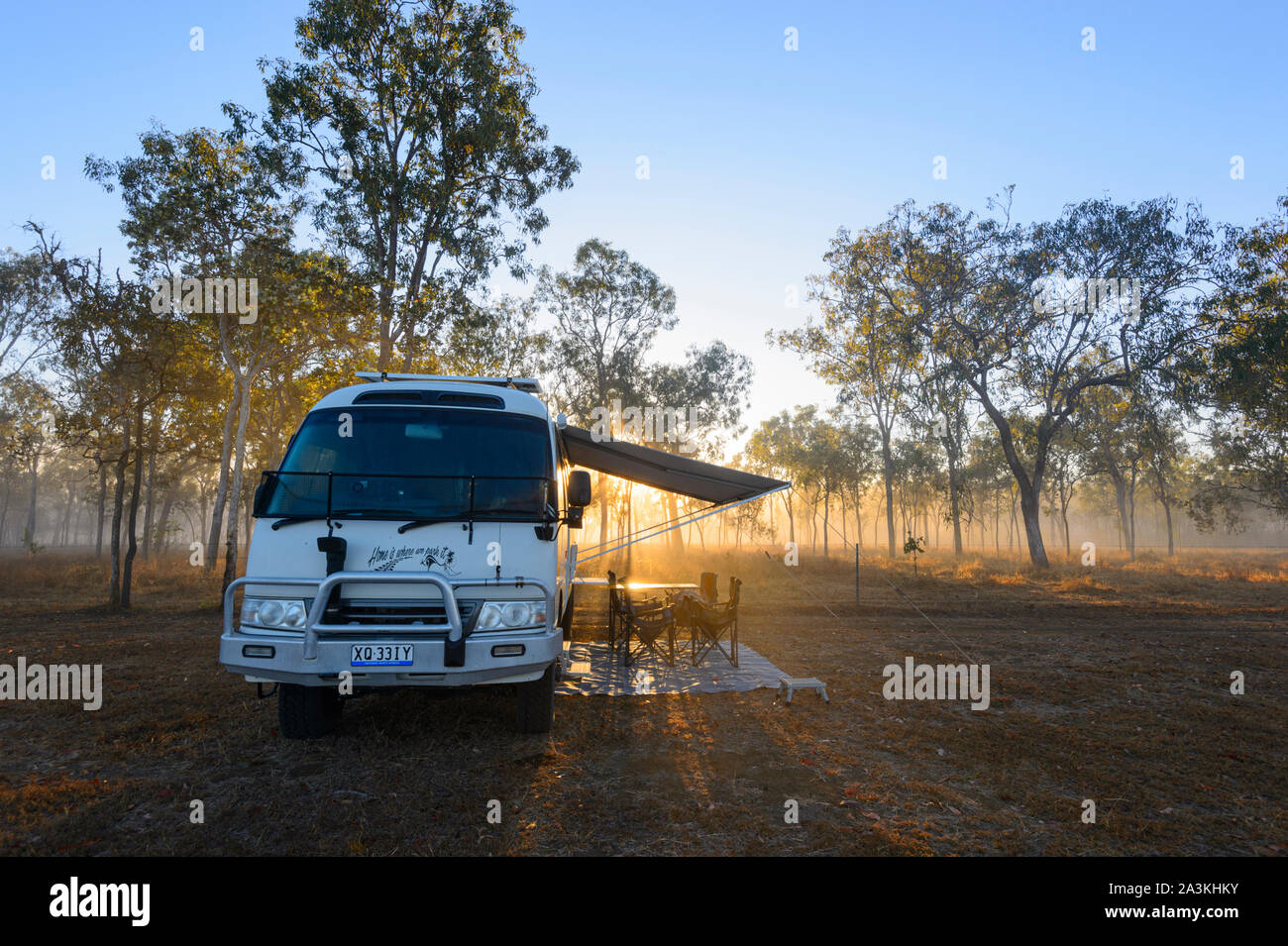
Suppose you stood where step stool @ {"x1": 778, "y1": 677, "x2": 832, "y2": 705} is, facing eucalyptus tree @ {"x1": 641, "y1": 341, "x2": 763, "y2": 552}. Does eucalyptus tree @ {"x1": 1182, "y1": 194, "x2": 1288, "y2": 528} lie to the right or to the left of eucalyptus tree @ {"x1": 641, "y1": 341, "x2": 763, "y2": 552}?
right

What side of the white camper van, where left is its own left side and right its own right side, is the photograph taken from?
front

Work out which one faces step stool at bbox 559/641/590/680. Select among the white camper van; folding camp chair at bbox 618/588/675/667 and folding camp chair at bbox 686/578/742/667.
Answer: folding camp chair at bbox 686/578/742/667

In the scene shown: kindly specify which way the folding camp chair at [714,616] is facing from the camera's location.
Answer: facing to the left of the viewer

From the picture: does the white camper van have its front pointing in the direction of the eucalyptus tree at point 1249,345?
no

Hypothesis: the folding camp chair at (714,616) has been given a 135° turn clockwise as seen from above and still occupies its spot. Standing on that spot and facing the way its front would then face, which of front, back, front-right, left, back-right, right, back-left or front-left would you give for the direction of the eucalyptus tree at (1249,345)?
front

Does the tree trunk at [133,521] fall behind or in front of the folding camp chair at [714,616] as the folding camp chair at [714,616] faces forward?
in front

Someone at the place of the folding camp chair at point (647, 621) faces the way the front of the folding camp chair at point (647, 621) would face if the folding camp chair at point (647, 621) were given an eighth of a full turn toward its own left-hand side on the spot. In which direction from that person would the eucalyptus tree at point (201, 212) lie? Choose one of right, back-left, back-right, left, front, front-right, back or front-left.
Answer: left

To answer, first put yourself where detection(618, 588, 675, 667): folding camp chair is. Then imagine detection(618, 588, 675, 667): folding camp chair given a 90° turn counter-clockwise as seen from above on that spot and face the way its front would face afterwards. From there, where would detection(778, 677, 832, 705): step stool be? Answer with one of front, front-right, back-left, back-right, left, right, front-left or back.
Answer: back-right
